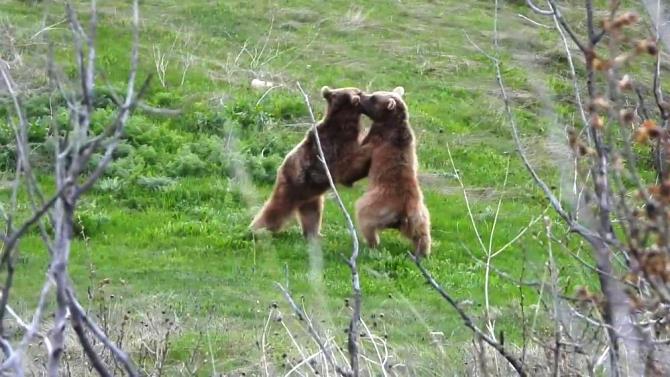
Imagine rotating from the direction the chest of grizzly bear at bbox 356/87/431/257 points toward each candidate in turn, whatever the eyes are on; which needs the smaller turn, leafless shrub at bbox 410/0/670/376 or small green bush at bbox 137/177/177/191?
the small green bush

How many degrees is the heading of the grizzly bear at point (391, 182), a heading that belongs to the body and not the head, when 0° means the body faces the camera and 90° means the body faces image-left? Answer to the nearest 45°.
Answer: approximately 135°

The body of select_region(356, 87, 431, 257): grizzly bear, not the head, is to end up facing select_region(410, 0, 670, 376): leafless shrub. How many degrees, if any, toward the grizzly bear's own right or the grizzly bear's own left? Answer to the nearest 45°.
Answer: approximately 135° to the grizzly bear's own left

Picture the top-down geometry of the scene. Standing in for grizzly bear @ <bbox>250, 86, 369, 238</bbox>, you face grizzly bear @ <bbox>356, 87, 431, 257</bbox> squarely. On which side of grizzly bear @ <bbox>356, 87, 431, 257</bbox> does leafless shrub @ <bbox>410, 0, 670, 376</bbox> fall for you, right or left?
right

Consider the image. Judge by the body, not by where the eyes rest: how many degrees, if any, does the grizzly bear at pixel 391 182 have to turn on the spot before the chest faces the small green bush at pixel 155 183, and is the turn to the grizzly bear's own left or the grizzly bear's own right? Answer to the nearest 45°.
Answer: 0° — it already faces it

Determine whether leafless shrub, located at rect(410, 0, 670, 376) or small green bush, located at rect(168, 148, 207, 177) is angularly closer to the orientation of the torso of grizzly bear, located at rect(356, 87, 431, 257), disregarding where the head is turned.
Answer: the small green bush

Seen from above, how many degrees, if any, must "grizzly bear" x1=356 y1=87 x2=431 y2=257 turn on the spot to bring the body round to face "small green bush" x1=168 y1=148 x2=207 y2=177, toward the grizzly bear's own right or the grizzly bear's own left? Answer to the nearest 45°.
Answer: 0° — it already faces it

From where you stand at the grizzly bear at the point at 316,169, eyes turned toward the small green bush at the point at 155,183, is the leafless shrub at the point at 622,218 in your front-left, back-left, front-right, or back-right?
back-left
